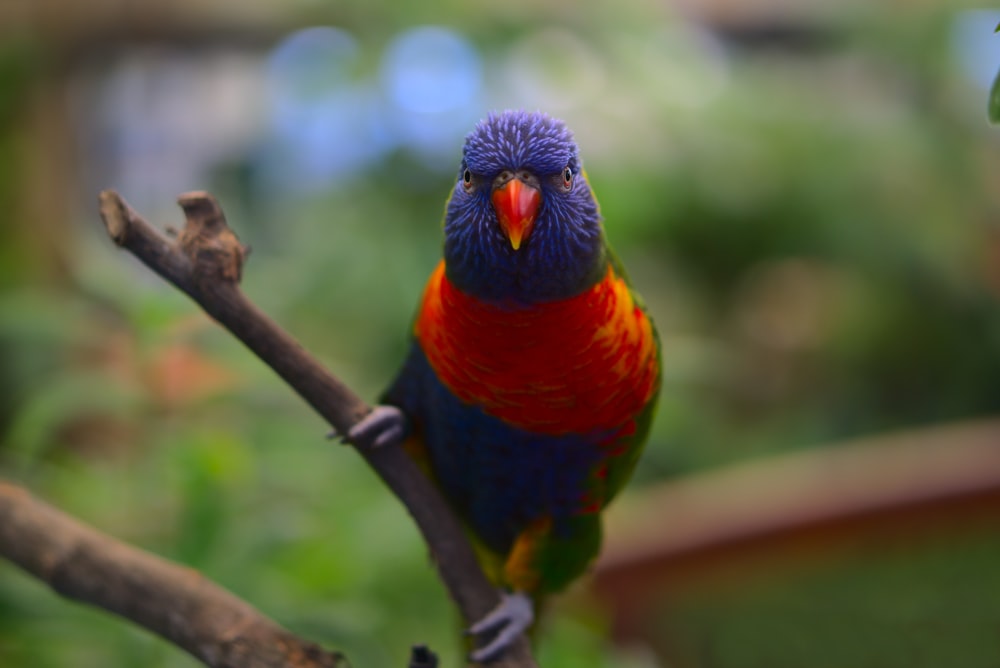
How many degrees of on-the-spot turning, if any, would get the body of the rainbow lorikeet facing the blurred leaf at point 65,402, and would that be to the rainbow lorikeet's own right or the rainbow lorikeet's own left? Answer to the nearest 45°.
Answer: approximately 135° to the rainbow lorikeet's own right

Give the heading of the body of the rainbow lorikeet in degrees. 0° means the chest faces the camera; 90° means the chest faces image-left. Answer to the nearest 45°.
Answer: approximately 0°
